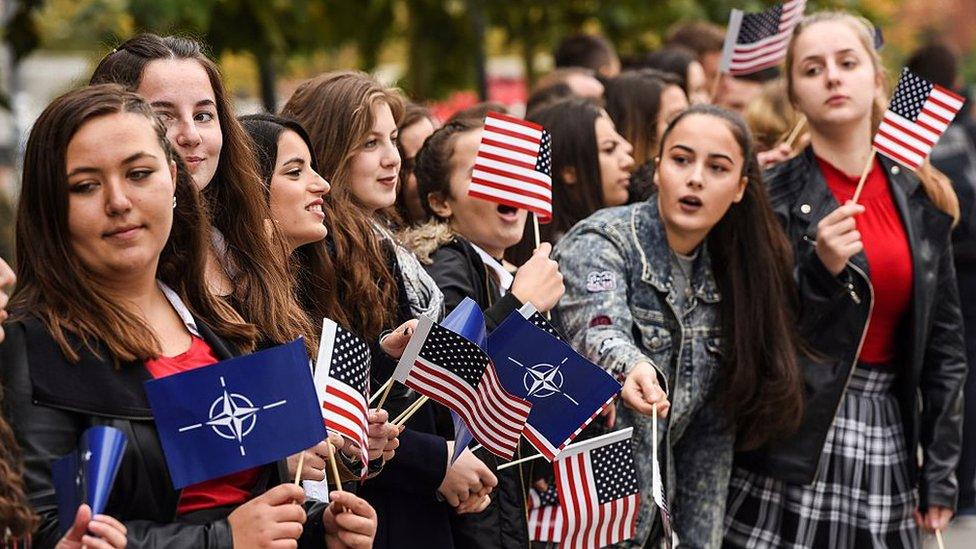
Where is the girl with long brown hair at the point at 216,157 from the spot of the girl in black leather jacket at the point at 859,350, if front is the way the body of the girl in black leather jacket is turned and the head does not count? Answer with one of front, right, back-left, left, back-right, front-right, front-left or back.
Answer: front-right

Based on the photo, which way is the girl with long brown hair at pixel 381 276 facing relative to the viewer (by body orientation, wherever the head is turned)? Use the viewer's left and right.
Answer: facing to the right of the viewer

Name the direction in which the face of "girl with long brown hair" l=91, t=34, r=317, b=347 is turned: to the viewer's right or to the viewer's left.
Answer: to the viewer's right

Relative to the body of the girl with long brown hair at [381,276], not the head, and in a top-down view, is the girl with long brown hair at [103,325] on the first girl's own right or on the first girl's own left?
on the first girl's own right

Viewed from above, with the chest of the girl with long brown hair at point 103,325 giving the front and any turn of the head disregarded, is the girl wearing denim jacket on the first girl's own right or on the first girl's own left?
on the first girl's own left

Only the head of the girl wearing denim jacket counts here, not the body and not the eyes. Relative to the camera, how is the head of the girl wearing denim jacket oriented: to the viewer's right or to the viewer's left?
to the viewer's left

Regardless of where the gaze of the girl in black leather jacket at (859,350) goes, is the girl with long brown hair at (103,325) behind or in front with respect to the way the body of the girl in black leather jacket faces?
in front

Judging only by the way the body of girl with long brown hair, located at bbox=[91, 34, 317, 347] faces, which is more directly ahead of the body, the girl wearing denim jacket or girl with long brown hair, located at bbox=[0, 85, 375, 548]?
the girl with long brown hair

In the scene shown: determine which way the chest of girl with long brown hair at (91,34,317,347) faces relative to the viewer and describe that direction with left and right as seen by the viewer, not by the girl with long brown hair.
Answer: facing the viewer

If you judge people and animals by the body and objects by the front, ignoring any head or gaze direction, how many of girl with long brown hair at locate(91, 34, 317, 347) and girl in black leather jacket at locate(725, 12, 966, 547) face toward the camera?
2
